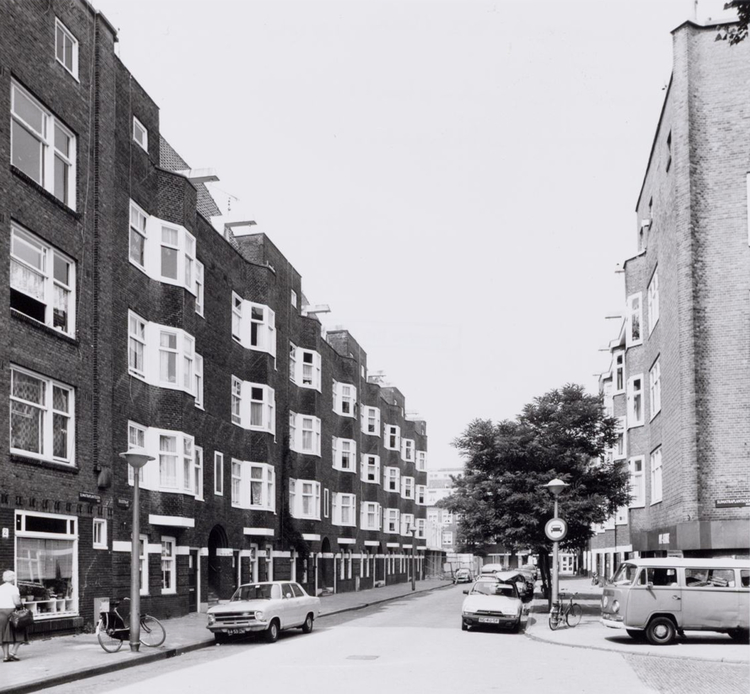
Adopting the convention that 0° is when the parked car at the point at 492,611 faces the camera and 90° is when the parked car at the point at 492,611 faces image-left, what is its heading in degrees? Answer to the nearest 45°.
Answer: approximately 0°

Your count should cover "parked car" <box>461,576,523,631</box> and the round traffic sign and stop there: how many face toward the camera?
2

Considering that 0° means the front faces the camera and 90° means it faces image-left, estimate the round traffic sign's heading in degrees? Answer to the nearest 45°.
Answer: approximately 0°

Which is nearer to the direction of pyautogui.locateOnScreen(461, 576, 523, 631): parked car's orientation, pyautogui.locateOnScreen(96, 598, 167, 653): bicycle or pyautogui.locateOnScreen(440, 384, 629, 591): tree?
the bicycle

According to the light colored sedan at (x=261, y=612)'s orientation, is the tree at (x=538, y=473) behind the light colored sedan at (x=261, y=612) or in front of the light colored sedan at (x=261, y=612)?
behind

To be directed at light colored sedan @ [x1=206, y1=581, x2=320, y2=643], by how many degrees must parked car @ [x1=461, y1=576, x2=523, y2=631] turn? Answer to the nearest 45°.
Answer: approximately 45° to its right

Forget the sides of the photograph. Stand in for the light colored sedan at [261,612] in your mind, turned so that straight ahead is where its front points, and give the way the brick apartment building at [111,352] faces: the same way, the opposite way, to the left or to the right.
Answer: to the left

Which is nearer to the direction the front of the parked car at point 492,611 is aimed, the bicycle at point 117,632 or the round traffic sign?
the bicycle
